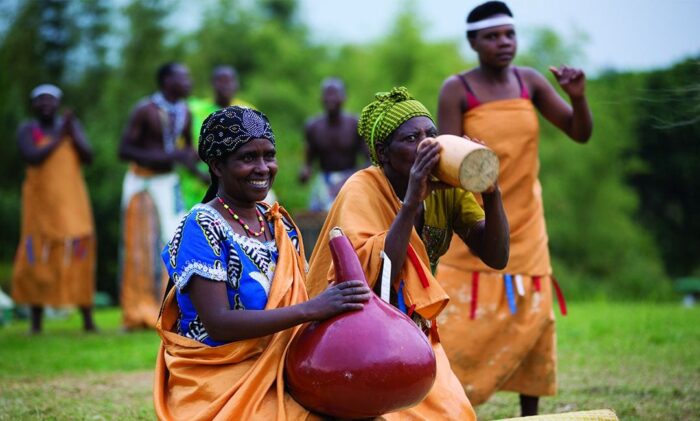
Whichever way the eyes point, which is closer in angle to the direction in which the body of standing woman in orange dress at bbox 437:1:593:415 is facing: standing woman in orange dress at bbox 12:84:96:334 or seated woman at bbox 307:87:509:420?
the seated woman

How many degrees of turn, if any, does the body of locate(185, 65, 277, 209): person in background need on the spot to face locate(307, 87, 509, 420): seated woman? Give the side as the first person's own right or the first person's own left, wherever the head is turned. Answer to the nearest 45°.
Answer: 0° — they already face them

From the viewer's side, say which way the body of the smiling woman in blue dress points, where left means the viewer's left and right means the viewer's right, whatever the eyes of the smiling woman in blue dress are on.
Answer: facing the viewer and to the right of the viewer

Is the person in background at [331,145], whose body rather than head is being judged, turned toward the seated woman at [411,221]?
yes

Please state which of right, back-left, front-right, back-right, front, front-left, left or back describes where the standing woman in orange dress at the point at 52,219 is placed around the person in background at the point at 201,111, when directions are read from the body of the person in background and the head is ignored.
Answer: right

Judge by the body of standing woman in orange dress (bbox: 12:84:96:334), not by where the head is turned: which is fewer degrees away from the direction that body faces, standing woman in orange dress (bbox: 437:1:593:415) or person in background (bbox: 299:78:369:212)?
the standing woman in orange dress

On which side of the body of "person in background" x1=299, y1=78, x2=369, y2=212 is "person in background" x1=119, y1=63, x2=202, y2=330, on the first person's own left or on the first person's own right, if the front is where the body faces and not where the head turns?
on the first person's own right
